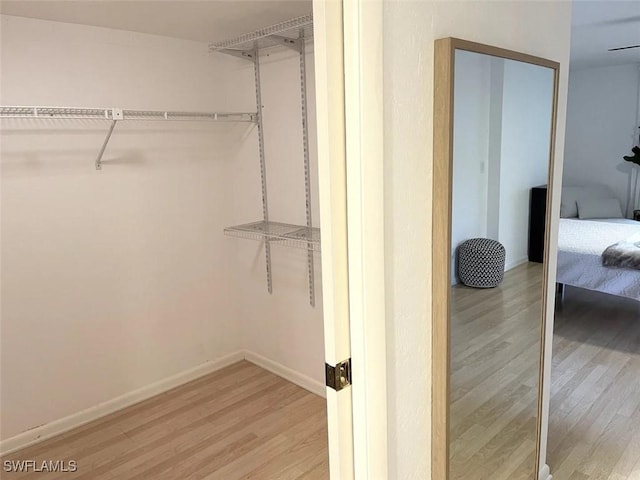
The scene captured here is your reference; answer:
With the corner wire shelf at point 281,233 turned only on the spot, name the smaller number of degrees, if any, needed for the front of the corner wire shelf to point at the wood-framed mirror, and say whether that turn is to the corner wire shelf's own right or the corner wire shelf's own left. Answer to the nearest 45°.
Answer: approximately 90° to the corner wire shelf's own left

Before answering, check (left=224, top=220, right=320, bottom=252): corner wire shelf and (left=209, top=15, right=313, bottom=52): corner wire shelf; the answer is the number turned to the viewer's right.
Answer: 0

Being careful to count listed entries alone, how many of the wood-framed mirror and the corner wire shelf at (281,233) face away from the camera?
0

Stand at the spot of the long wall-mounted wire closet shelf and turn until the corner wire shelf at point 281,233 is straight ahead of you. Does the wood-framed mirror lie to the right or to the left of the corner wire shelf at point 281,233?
right

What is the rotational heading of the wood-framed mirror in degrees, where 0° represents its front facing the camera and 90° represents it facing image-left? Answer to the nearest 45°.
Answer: approximately 315°

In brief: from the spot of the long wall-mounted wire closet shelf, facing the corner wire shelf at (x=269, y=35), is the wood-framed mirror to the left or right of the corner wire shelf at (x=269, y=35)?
right

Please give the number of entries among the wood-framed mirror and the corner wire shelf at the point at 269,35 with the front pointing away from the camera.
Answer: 0

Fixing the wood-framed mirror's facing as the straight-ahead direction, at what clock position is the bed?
The bed is roughly at 8 o'clock from the wood-framed mirror.

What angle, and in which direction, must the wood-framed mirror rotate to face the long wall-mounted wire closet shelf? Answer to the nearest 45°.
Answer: approximately 135° to its right

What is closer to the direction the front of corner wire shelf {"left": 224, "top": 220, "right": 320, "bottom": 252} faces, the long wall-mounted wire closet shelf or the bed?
the long wall-mounted wire closet shelf

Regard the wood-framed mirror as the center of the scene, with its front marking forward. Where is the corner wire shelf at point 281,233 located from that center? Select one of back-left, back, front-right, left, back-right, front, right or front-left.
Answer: back
